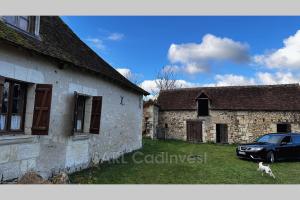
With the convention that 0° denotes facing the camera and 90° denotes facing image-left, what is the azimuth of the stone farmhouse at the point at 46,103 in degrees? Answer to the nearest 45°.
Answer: approximately 315°

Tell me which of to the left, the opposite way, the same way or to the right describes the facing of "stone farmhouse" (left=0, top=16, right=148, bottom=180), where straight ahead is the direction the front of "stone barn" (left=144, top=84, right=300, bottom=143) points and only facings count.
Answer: to the left

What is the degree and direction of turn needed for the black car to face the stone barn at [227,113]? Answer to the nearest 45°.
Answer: approximately 135° to its right

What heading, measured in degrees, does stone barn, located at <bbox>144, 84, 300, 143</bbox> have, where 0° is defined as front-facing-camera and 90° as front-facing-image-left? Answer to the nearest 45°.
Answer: approximately 0°

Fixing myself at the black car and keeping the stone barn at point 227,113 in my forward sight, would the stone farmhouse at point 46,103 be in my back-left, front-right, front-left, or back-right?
back-left

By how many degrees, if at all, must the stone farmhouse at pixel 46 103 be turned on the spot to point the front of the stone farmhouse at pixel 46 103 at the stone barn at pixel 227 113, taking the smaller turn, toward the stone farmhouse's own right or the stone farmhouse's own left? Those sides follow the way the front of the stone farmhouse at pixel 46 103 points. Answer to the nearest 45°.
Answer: approximately 90° to the stone farmhouse's own left

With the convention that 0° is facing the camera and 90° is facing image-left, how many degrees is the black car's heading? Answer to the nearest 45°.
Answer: approximately 45°
